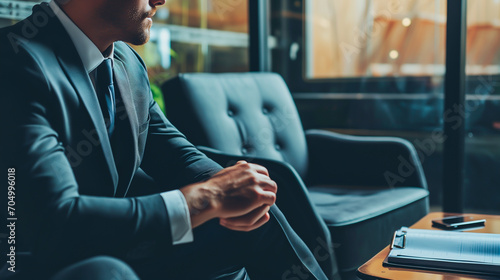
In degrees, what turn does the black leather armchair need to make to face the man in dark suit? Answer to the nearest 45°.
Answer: approximately 45° to its right

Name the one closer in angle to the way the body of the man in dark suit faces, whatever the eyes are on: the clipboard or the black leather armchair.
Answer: the clipboard

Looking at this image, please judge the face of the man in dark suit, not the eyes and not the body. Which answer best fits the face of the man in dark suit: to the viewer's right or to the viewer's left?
to the viewer's right
